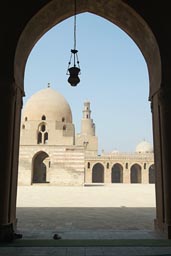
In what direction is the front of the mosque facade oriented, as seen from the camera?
facing the viewer
